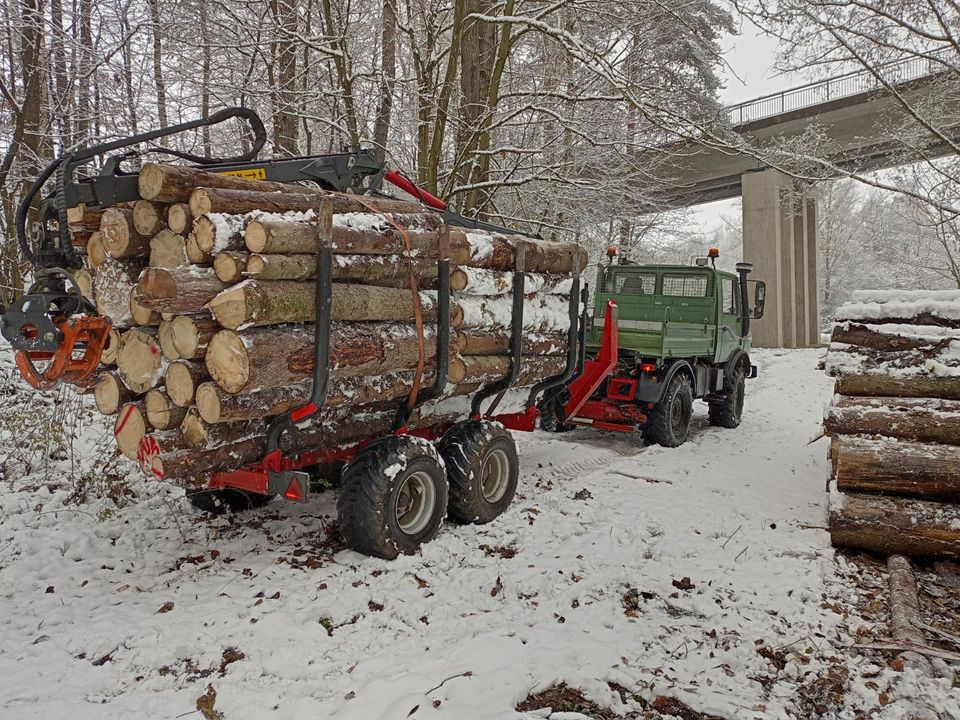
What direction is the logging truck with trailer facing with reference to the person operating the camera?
facing away from the viewer and to the right of the viewer

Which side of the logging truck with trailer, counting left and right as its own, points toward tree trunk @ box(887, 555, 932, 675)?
right

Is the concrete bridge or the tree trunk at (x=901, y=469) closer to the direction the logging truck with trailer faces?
the concrete bridge

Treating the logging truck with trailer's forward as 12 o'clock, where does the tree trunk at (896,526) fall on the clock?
The tree trunk is roughly at 2 o'clock from the logging truck with trailer.

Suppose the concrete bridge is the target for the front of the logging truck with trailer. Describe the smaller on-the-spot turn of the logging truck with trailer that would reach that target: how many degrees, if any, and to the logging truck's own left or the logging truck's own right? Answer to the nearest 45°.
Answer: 0° — it already faces it

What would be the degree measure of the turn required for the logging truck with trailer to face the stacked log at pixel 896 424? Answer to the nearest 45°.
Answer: approximately 45° to its right
